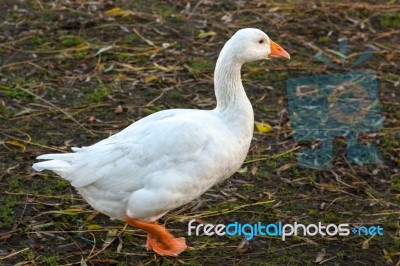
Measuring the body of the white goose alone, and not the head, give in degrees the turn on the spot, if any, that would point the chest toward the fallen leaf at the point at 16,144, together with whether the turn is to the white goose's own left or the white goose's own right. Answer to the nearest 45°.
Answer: approximately 135° to the white goose's own left

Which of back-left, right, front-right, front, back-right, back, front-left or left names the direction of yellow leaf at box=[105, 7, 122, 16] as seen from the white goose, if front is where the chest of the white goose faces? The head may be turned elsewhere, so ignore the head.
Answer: left

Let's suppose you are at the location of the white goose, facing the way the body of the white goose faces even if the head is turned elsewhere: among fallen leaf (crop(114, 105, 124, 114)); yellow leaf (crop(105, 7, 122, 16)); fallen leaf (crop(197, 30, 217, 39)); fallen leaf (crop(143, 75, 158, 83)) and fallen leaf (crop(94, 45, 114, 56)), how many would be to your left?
5

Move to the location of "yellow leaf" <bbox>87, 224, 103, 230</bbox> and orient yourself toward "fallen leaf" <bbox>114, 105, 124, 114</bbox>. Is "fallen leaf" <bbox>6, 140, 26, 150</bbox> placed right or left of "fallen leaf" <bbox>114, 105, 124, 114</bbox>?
left

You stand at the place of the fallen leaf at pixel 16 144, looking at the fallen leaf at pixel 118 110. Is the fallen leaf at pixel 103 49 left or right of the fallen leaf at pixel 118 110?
left

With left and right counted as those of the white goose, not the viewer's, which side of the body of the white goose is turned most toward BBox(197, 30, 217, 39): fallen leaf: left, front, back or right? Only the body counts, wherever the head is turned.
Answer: left

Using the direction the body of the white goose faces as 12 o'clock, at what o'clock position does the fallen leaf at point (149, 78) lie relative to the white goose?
The fallen leaf is roughly at 9 o'clock from the white goose.

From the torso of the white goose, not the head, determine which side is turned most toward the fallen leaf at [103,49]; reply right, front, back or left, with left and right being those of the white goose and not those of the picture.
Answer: left

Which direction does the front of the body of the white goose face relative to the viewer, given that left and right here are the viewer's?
facing to the right of the viewer

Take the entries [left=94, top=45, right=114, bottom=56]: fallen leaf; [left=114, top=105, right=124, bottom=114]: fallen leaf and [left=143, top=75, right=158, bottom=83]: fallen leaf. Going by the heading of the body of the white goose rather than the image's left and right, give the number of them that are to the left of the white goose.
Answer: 3

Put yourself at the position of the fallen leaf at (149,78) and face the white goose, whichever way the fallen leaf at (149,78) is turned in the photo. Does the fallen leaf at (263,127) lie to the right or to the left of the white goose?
left
